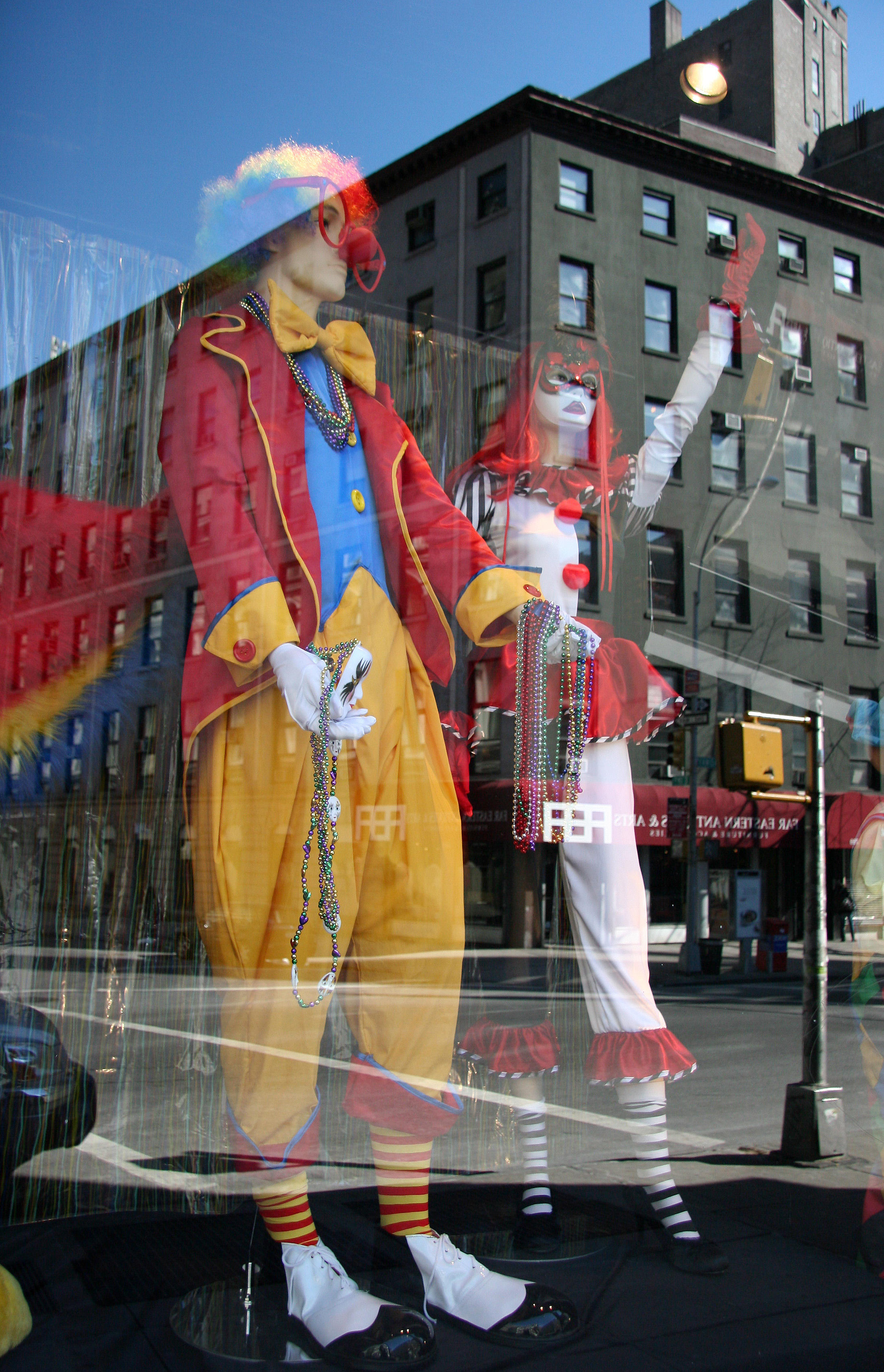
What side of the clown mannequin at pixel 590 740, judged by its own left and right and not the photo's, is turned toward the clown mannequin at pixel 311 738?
right

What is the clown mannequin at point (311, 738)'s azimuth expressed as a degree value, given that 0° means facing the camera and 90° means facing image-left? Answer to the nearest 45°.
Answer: approximately 315°
